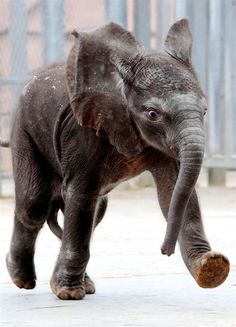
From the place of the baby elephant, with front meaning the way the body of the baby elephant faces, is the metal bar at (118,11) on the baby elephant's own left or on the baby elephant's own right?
on the baby elephant's own left

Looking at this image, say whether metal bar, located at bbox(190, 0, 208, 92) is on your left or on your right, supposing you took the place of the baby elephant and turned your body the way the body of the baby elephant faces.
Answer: on your left

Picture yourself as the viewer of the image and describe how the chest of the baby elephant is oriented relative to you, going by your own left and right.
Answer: facing the viewer and to the right of the viewer

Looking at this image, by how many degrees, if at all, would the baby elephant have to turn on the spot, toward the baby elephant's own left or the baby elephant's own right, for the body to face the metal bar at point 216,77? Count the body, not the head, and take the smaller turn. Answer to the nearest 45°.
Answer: approximately 135° to the baby elephant's own left

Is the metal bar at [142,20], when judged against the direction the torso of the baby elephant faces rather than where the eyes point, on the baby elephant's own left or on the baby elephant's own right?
on the baby elephant's own left

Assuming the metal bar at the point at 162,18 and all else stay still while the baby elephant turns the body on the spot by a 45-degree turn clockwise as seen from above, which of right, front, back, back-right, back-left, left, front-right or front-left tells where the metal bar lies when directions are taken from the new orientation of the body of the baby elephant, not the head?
back
